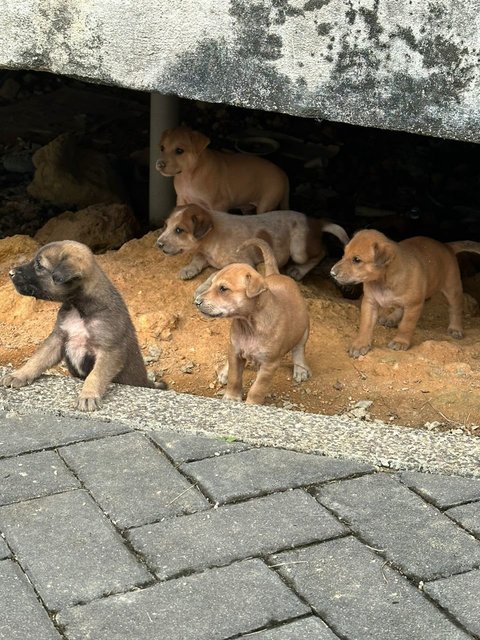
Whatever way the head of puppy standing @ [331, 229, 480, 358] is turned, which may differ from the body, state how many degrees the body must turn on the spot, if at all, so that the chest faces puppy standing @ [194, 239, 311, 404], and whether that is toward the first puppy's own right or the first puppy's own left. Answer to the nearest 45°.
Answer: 0° — it already faces it

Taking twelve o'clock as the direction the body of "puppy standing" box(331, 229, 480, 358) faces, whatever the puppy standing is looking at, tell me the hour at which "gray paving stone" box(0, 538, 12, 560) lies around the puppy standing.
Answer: The gray paving stone is roughly at 11 o'clock from the puppy standing.

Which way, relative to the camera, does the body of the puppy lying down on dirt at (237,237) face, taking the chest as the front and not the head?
to the viewer's left

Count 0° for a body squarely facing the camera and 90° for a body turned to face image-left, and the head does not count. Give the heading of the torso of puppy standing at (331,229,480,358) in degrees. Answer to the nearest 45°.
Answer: approximately 45°

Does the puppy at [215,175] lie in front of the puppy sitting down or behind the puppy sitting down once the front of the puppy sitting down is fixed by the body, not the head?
behind

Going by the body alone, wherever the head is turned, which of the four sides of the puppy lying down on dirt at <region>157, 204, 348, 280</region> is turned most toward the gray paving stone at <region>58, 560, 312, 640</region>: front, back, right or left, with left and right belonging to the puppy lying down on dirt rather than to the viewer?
left

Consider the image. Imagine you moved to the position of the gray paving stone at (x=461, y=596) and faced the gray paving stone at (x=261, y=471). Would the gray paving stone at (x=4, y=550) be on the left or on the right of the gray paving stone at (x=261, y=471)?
left

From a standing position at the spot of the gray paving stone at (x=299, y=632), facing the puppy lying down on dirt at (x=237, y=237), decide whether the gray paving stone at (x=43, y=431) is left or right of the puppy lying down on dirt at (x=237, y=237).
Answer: left

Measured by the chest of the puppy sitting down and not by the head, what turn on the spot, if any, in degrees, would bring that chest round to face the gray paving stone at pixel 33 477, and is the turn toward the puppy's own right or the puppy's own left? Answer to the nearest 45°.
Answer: approximately 45° to the puppy's own left
